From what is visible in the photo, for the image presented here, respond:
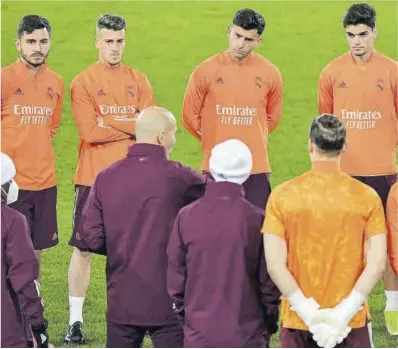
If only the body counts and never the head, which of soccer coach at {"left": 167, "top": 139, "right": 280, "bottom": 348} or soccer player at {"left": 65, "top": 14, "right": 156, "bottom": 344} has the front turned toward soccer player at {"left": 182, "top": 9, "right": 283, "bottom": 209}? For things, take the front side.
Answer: soccer coach at {"left": 167, "top": 139, "right": 280, "bottom": 348}

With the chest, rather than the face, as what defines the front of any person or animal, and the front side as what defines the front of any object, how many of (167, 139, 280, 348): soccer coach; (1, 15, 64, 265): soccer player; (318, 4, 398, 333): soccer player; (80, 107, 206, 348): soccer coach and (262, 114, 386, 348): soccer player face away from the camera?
3

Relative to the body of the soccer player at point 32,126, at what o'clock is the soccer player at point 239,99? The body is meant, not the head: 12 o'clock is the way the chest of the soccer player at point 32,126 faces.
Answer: the soccer player at point 239,99 is roughly at 9 o'clock from the soccer player at point 32,126.

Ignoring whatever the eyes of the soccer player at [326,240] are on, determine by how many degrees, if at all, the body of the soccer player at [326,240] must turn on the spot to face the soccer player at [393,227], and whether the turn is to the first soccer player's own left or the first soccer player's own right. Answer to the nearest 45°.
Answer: approximately 45° to the first soccer player's own right

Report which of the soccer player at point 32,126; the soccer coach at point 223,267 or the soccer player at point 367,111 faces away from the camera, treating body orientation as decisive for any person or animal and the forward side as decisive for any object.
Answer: the soccer coach at point 223,267

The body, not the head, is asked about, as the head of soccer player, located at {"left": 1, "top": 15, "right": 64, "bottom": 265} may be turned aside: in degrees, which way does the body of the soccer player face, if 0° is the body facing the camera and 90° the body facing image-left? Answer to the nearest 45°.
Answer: approximately 0°

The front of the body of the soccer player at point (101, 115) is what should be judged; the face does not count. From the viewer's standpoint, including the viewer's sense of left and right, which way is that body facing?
facing the viewer

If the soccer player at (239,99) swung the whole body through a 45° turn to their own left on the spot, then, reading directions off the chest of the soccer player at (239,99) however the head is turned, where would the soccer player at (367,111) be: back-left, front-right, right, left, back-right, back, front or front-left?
front-left

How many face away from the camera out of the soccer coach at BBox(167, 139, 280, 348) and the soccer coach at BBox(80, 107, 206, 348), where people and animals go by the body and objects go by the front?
2

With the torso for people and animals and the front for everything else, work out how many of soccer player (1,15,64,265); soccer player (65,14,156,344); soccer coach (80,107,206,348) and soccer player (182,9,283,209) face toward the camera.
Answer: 3

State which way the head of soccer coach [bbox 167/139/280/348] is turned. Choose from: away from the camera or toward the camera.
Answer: away from the camera

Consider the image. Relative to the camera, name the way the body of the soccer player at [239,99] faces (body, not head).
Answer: toward the camera

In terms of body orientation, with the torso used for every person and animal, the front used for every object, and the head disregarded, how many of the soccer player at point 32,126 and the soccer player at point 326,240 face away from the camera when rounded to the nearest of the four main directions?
1

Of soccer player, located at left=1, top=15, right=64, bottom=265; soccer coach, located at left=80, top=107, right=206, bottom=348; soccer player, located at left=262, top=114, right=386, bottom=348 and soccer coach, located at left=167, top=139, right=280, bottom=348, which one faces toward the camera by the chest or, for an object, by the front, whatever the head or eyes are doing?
soccer player, located at left=1, top=15, right=64, bottom=265

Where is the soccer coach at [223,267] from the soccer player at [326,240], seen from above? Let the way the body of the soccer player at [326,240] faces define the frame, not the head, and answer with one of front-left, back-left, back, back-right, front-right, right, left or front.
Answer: left

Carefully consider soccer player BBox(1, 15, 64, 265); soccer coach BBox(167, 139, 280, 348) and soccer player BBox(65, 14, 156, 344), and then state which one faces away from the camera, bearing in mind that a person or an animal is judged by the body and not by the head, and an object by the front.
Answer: soccer coach BBox(167, 139, 280, 348)

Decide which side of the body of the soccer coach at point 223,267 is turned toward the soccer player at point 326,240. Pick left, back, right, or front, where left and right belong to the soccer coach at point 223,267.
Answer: right

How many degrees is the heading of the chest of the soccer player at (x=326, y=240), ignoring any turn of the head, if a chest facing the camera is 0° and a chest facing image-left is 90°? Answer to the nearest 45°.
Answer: approximately 180°

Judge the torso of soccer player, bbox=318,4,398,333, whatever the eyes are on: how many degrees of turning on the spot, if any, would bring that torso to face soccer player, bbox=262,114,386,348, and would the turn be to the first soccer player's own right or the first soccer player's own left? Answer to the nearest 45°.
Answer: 0° — they already face them
